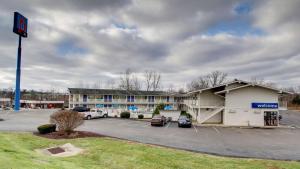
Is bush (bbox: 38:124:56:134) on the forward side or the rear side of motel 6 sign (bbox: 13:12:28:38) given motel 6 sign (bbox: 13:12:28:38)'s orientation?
on the forward side

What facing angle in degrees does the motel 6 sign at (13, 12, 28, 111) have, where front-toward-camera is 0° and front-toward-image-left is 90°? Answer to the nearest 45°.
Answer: approximately 315°
